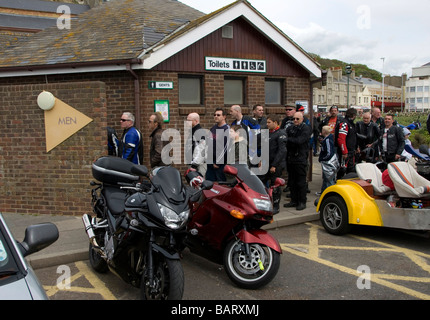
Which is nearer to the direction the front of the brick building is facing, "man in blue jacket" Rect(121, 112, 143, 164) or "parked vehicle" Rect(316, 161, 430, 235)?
the parked vehicle

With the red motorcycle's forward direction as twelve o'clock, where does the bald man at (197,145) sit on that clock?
The bald man is roughly at 7 o'clock from the red motorcycle.

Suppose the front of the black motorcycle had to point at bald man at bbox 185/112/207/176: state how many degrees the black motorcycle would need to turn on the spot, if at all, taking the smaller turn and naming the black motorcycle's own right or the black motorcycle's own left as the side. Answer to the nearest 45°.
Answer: approximately 135° to the black motorcycle's own left

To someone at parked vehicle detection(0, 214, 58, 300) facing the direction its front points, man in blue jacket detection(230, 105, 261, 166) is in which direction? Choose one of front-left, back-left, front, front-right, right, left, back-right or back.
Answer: left
